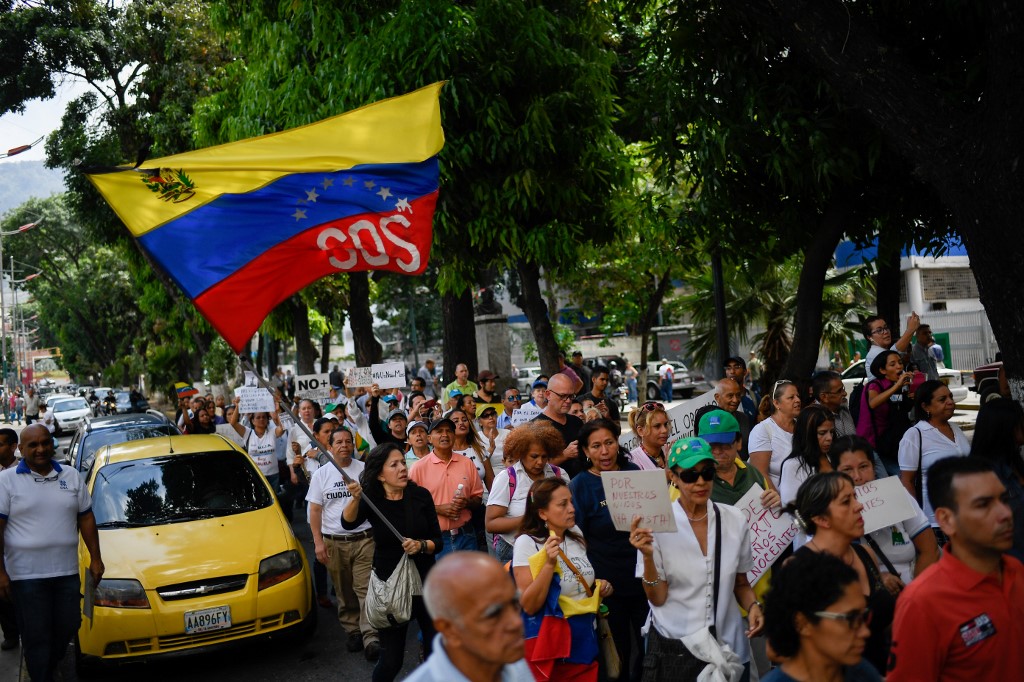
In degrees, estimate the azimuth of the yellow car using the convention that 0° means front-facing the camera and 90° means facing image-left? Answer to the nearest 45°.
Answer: approximately 0°

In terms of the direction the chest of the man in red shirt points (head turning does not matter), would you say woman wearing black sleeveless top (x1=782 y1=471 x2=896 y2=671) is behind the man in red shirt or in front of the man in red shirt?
behind

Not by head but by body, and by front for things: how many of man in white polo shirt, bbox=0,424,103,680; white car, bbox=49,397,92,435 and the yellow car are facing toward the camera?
3

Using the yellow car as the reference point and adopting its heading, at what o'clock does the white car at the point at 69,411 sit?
The white car is roughly at 6 o'clock from the yellow car.

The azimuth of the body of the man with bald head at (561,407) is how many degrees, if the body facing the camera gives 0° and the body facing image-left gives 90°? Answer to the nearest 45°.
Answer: approximately 315°

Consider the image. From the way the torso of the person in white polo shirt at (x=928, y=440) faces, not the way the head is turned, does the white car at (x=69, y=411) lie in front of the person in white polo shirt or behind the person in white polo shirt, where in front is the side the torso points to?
behind

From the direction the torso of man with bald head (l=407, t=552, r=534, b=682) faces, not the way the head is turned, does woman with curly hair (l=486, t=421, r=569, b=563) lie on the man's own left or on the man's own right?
on the man's own left

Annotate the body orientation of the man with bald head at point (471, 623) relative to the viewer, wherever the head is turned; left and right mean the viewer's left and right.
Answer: facing the viewer and to the right of the viewer

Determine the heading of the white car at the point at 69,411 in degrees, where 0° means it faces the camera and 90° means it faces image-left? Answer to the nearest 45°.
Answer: approximately 0°

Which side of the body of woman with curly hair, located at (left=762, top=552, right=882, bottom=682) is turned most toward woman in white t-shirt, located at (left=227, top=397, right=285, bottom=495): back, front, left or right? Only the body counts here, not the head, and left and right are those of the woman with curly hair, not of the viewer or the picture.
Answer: back
